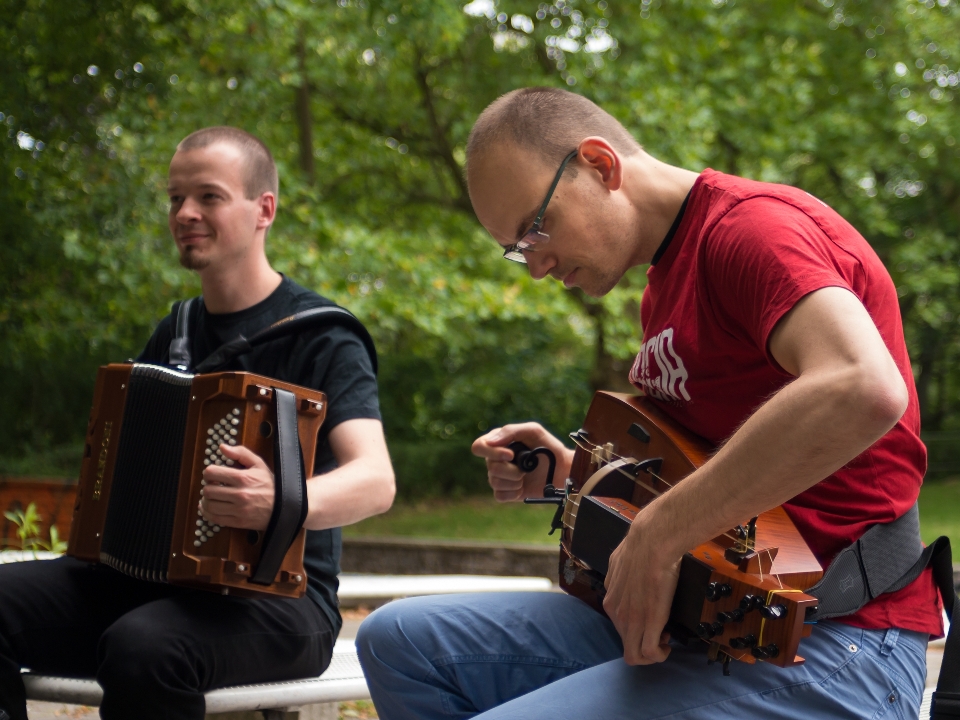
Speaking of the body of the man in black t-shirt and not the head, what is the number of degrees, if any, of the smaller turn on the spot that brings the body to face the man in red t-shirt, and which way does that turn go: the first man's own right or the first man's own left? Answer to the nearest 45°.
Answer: approximately 90° to the first man's own left

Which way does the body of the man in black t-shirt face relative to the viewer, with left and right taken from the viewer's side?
facing the viewer and to the left of the viewer

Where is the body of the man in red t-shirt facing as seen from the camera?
to the viewer's left

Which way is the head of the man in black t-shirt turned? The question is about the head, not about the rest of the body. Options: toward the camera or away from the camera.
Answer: toward the camera

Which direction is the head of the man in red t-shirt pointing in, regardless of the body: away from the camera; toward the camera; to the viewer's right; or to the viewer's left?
to the viewer's left

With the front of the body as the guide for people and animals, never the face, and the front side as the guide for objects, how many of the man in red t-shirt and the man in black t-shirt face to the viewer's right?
0
